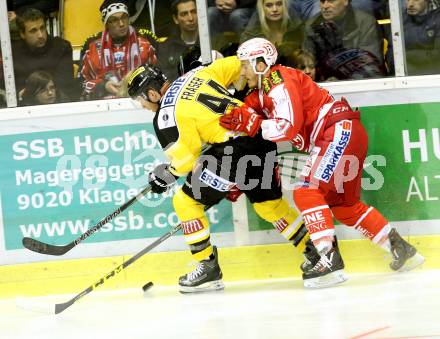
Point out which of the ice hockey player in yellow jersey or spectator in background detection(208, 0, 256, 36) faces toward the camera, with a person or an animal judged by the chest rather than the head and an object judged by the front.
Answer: the spectator in background

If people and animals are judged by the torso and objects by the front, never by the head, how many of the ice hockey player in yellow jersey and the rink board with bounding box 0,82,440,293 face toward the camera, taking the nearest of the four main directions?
1

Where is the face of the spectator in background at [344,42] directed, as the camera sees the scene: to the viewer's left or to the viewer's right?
to the viewer's left

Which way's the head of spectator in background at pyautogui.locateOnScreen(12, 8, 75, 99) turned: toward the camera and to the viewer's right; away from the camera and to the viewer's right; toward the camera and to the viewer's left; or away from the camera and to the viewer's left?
toward the camera and to the viewer's right

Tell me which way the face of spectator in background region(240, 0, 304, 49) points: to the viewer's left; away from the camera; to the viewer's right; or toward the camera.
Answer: toward the camera

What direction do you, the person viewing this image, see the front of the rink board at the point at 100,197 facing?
facing the viewer

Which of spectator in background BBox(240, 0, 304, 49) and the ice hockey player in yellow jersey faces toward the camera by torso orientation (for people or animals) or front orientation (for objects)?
the spectator in background

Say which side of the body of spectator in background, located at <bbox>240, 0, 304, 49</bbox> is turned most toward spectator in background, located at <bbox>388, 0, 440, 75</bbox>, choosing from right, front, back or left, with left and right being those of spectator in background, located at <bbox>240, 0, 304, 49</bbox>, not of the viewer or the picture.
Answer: left

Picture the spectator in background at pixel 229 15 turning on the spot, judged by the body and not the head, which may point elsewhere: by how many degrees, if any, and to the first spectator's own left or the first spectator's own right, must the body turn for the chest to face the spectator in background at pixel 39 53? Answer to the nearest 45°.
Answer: approximately 90° to the first spectator's own right

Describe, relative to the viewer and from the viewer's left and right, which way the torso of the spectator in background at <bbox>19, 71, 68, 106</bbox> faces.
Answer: facing the viewer and to the right of the viewer

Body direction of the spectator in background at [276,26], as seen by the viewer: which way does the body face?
toward the camera

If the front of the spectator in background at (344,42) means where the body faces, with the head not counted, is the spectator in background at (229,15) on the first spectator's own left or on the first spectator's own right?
on the first spectator's own right

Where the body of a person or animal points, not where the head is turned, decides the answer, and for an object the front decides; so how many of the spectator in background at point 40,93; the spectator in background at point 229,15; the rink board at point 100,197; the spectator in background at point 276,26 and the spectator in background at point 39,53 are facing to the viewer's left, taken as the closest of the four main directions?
0

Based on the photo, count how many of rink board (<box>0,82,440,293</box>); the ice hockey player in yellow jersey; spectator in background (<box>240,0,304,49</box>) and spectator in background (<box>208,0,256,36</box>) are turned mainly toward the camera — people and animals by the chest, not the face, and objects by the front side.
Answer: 3
